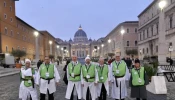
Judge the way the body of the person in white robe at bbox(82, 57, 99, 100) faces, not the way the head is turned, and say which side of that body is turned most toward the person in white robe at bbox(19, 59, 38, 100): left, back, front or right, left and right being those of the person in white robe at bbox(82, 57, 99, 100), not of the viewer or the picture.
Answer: right

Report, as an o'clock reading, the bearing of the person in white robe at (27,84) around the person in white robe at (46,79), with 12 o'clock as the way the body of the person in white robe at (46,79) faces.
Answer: the person in white robe at (27,84) is roughly at 2 o'clock from the person in white robe at (46,79).

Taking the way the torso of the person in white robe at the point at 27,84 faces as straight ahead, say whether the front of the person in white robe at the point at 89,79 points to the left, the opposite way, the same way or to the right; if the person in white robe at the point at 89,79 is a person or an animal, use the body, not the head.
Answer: the same way

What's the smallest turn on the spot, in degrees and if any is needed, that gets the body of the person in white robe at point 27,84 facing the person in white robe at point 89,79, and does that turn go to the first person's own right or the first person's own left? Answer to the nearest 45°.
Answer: approximately 90° to the first person's own left

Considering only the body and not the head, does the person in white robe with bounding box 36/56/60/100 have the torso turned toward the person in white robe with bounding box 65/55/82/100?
no

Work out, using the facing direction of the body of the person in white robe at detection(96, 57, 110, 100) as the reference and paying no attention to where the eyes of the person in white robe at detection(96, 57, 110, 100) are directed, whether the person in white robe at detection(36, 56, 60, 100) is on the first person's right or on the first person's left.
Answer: on the first person's right

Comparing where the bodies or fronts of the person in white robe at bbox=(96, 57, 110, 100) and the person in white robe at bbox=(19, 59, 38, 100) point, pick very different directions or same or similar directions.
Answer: same or similar directions

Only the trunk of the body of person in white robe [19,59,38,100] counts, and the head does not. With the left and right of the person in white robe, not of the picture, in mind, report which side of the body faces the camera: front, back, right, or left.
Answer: front

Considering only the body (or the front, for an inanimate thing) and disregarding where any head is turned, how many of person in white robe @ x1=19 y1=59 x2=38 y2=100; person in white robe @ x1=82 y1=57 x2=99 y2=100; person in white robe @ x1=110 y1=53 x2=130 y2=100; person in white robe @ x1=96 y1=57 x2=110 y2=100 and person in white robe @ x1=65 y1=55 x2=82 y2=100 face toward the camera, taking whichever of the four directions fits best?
5

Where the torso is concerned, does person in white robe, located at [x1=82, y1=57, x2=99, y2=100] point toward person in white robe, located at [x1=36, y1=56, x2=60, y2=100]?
no

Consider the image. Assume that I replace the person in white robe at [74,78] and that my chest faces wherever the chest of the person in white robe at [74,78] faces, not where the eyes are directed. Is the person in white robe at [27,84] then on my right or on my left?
on my right

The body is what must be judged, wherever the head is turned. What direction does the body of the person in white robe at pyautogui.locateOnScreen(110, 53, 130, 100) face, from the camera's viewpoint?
toward the camera

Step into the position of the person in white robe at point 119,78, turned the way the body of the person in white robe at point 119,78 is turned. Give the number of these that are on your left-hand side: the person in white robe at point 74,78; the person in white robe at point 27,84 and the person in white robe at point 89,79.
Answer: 0

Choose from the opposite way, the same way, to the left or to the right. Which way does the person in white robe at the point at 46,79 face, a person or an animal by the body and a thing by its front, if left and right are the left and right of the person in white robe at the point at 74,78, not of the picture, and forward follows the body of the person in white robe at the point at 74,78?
the same way

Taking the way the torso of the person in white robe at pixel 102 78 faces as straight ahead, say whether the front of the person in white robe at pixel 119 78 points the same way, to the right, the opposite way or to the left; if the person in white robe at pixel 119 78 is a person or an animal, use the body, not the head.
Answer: the same way

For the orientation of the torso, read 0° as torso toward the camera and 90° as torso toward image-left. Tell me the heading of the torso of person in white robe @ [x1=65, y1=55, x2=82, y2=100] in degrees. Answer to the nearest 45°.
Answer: approximately 0°

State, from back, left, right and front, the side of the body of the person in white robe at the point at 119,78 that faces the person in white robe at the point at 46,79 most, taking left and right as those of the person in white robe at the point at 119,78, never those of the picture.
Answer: right
